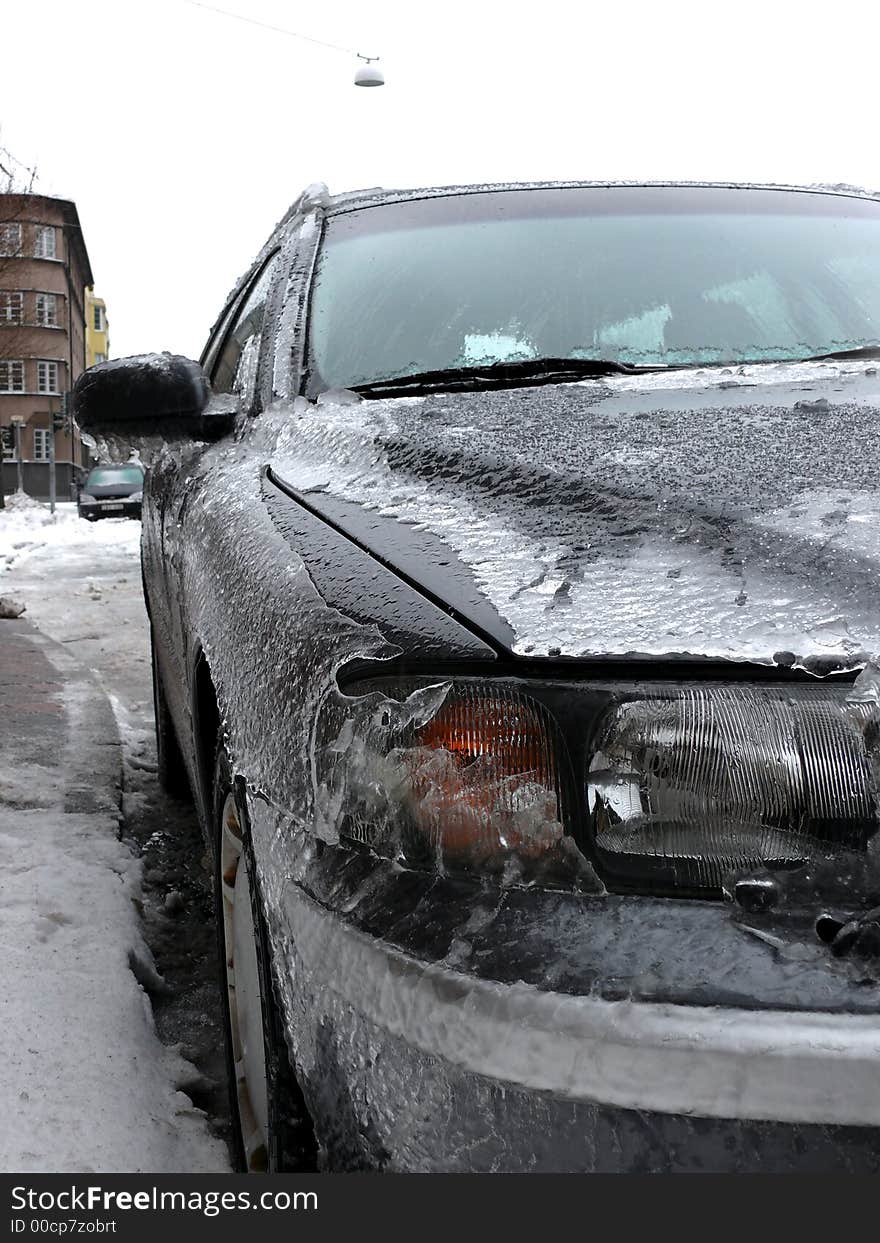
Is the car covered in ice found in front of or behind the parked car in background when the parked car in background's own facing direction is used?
in front

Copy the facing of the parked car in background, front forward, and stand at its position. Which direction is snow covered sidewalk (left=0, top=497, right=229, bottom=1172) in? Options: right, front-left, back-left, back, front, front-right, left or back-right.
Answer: front

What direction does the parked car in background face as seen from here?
toward the camera
